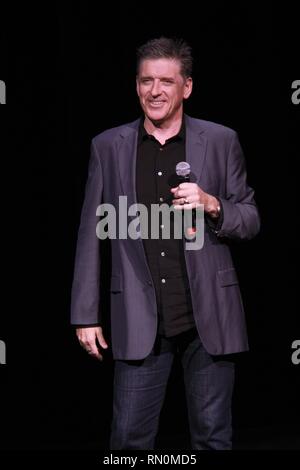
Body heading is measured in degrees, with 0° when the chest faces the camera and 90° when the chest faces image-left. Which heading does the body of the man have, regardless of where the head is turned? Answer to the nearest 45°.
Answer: approximately 0°
